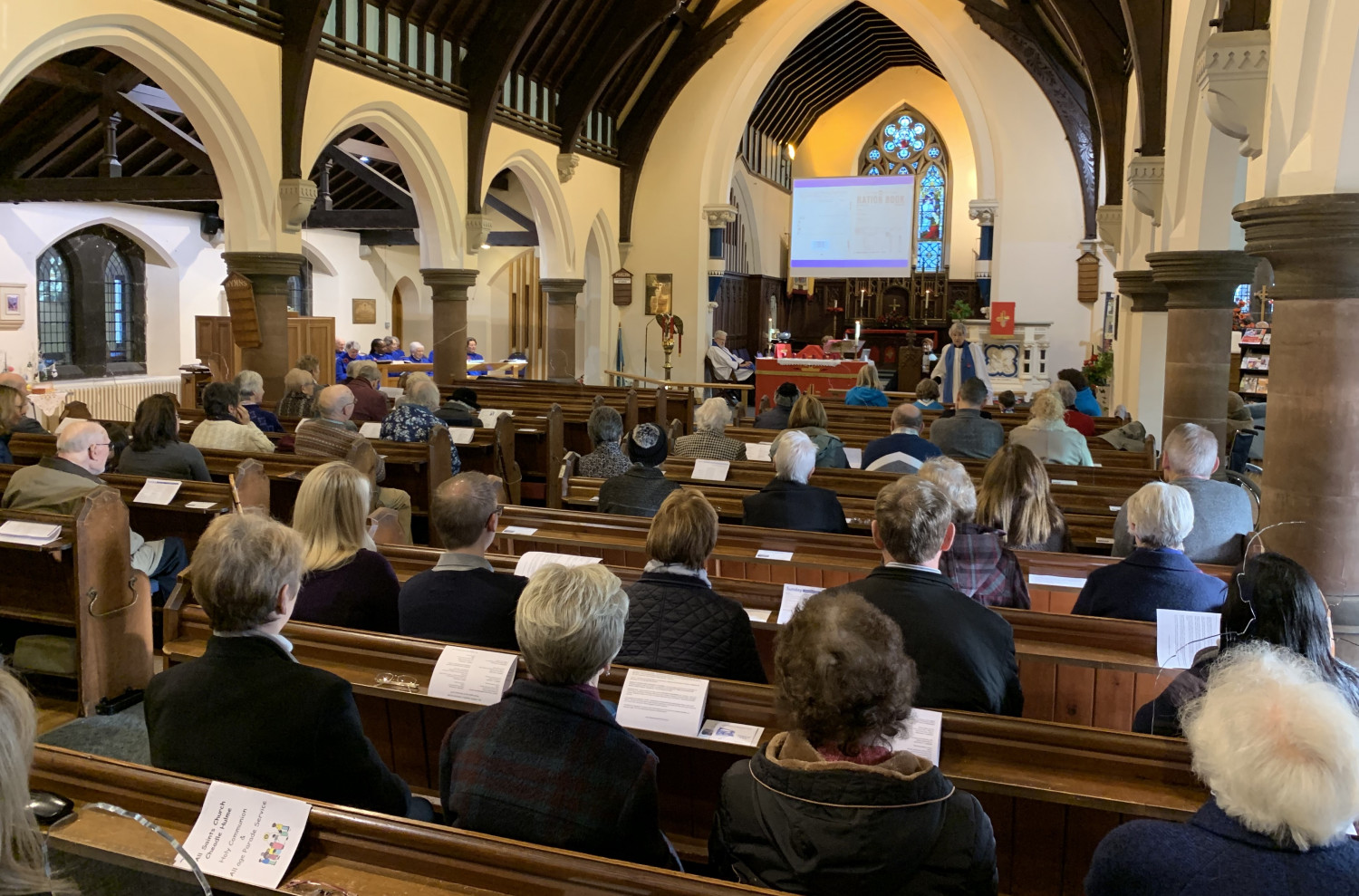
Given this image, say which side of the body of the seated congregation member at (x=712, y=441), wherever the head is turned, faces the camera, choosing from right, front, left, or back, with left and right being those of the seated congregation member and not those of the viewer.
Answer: back

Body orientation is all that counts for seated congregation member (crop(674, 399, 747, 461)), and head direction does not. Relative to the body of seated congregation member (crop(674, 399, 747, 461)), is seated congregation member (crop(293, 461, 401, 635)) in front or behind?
behind

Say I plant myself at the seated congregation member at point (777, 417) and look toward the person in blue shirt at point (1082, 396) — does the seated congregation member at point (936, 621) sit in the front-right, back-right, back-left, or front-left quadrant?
back-right

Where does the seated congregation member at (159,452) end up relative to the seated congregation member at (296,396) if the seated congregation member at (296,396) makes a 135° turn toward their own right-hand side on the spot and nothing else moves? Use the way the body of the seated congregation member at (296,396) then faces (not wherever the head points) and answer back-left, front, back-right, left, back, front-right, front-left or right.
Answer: front

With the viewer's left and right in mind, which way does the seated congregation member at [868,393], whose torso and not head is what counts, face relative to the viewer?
facing away from the viewer

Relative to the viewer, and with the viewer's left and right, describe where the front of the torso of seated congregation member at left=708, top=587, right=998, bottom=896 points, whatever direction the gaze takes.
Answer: facing away from the viewer

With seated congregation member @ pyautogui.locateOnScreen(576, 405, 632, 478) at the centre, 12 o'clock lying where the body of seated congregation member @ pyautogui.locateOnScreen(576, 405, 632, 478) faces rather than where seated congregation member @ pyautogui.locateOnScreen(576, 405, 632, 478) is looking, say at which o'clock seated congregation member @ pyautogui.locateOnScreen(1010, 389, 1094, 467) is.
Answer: seated congregation member @ pyautogui.locateOnScreen(1010, 389, 1094, 467) is roughly at 3 o'clock from seated congregation member @ pyautogui.locateOnScreen(576, 405, 632, 478).

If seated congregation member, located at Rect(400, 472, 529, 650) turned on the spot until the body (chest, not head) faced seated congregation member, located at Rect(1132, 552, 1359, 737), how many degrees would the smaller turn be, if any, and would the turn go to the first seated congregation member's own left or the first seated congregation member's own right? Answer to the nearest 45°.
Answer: approximately 90° to the first seated congregation member's own right

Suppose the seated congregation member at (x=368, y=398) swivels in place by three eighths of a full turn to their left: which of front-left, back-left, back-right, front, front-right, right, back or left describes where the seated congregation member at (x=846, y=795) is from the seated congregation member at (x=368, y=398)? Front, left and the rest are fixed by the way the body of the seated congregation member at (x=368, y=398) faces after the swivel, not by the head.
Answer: left
